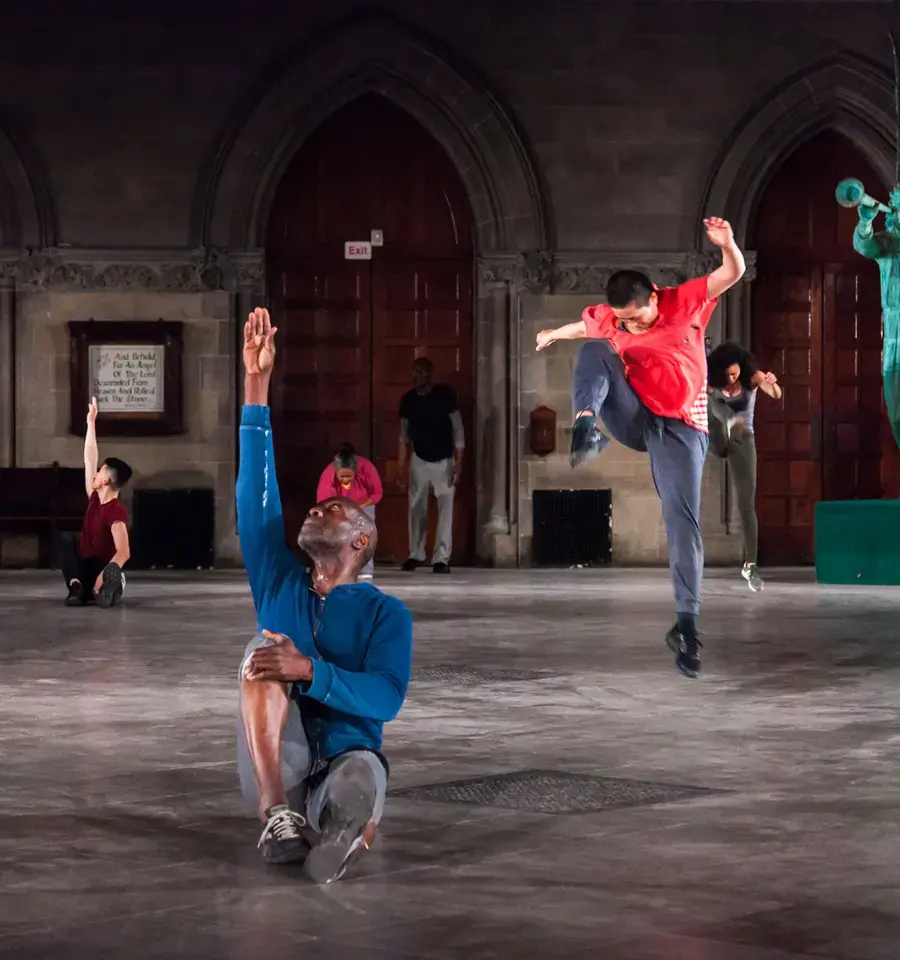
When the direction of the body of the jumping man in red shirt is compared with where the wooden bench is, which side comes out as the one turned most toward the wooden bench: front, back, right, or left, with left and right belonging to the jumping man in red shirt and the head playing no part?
right

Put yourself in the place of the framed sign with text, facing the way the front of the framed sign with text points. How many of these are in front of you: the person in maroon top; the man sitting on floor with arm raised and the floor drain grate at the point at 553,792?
3

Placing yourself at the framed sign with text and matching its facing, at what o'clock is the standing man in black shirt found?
The standing man in black shirt is roughly at 10 o'clock from the framed sign with text.

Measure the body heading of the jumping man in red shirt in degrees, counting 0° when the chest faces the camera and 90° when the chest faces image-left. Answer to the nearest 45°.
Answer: approximately 45°

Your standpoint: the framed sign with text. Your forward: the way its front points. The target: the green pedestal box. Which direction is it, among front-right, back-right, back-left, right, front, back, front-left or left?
front-left

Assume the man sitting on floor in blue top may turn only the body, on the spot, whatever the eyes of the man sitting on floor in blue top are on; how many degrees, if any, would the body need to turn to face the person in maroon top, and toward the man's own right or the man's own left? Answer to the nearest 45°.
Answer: approximately 135° to the man's own right

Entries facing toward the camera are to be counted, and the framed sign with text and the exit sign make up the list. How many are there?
2

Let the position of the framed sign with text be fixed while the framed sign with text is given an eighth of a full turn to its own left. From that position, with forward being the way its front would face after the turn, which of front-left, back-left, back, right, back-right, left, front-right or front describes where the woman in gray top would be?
front

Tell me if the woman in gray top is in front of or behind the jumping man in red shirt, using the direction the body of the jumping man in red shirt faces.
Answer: behind

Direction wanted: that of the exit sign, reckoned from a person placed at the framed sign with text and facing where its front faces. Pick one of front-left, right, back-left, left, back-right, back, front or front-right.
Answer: left

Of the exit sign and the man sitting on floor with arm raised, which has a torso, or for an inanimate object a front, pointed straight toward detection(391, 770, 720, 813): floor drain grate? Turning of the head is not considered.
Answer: the exit sign
